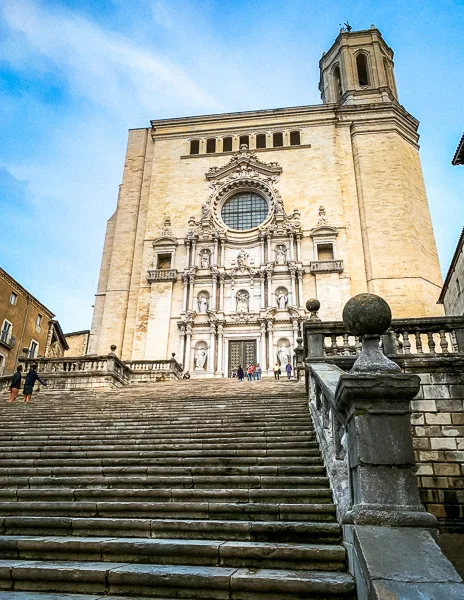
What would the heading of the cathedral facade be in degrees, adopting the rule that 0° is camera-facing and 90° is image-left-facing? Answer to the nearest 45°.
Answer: approximately 0°

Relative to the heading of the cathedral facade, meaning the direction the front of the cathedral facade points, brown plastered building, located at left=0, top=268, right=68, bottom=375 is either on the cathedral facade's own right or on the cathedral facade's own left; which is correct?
on the cathedral facade's own right
